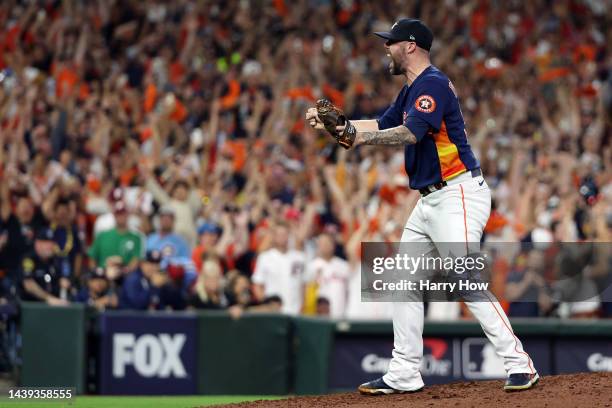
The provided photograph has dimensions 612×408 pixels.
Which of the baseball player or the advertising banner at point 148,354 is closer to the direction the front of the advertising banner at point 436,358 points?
the baseball player

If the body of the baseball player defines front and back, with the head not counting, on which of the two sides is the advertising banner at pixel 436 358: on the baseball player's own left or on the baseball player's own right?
on the baseball player's own right

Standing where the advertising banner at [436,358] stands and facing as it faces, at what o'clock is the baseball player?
The baseball player is roughly at 12 o'clock from the advertising banner.

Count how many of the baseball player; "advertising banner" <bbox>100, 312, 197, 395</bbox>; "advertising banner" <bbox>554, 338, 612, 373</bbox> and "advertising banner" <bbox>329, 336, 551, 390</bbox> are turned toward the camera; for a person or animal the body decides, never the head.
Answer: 3

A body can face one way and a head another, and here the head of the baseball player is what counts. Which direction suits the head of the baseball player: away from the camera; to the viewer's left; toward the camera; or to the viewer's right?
to the viewer's left

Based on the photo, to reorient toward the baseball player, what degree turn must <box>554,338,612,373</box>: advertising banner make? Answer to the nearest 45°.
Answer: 0° — it already faces them

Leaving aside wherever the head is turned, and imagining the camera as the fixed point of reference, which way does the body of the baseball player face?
to the viewer's left

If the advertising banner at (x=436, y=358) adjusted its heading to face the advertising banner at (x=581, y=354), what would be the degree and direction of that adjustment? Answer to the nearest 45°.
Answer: approximately 90° to its left

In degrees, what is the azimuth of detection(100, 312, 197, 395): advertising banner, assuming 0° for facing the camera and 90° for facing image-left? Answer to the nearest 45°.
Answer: approximately 0°

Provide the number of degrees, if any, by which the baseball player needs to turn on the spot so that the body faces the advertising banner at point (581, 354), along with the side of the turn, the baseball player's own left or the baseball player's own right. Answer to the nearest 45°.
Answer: approximately 90° to the baseball player's own right

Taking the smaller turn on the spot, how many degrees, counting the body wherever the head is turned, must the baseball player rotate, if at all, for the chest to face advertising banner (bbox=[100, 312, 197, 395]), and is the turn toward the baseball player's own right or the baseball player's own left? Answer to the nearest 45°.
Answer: approximately 45° to the baseball player's own right
